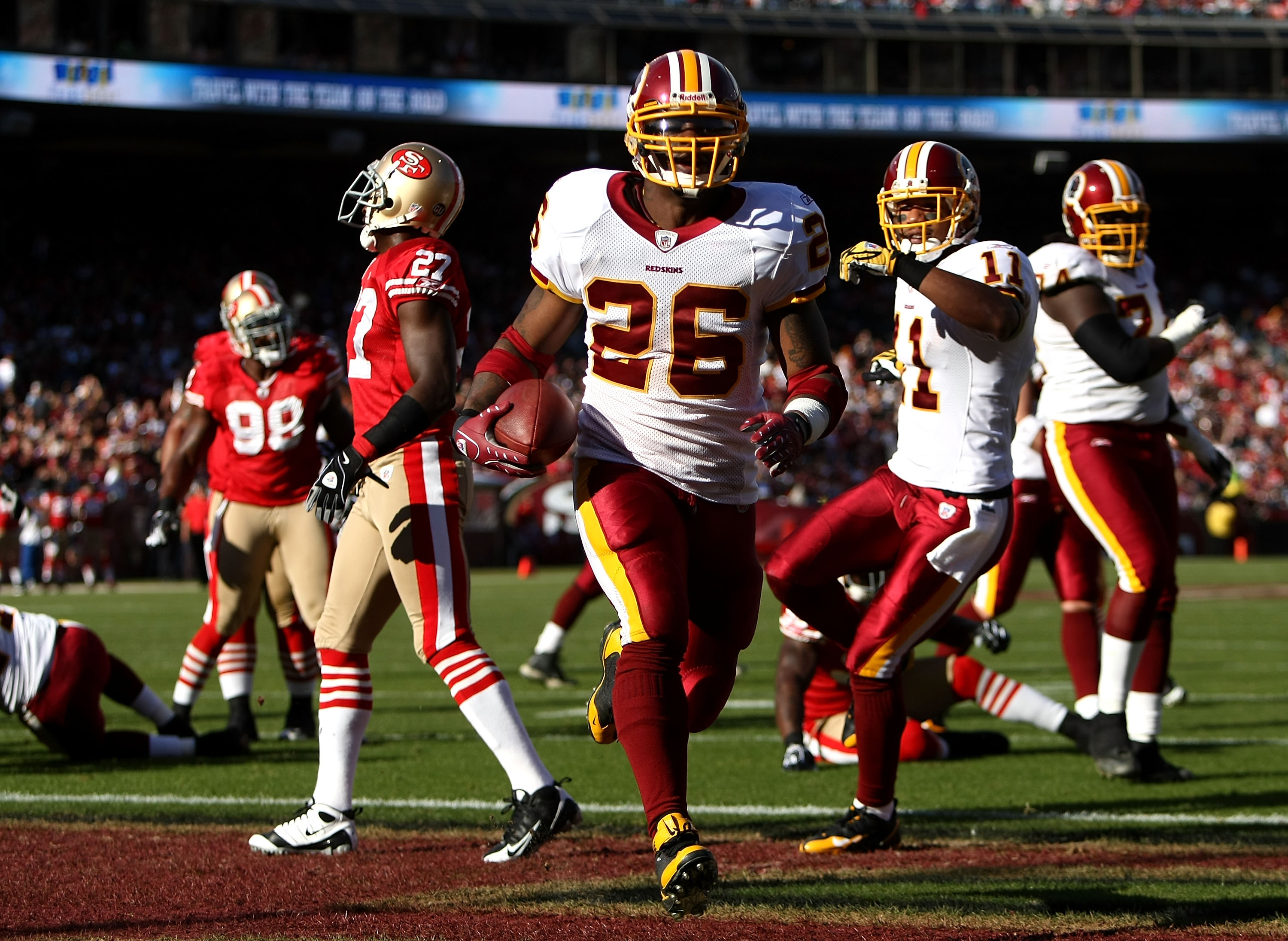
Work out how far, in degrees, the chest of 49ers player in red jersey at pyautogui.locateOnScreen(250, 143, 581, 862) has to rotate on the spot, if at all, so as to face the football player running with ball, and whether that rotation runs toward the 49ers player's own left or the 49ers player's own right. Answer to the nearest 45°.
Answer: approximately 135° to the 49ers player's own left

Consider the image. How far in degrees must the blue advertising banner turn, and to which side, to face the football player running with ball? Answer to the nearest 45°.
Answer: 0° — it already faces them

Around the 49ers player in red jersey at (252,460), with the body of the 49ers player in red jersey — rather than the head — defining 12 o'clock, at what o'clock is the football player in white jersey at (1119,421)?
The football player in white jersey is roughly at 10 o'clock from the 49ers player in red jersey.

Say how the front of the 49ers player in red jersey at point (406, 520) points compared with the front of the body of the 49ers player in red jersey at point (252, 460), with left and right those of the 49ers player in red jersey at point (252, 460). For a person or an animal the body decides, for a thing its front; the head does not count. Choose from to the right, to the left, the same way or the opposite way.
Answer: to the right

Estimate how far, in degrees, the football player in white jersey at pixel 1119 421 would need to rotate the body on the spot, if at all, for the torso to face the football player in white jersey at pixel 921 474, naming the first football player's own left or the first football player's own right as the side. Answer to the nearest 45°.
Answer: approximately 45° to the first football player's own right

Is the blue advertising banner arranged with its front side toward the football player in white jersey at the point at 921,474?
yes

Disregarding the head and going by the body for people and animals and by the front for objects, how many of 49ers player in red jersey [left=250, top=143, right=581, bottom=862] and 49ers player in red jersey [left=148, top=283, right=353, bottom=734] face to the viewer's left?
1

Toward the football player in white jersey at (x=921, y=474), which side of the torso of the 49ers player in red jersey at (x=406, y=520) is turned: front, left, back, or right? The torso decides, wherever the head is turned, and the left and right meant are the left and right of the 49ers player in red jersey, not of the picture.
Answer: back

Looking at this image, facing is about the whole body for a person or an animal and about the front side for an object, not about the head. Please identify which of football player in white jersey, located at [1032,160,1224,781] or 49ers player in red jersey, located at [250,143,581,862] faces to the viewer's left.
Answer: the 49ers player in red jersey

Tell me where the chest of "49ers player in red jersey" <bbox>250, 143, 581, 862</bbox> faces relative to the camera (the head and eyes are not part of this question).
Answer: to the viewer's left

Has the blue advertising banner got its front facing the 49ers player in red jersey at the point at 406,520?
yes

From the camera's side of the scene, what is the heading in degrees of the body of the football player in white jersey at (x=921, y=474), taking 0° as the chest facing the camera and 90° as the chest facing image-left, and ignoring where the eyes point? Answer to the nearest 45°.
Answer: approximately 45°
